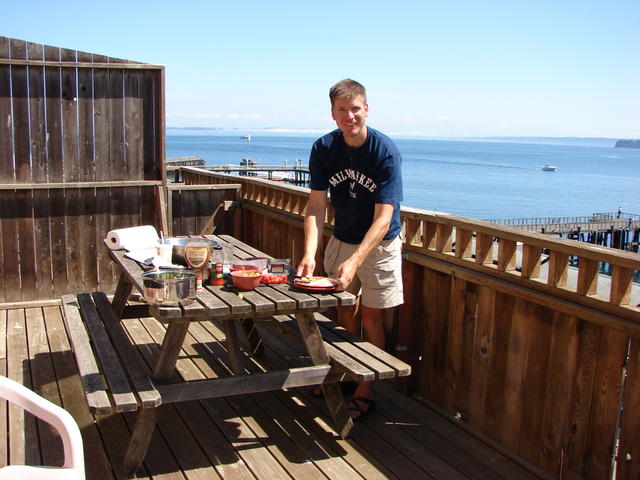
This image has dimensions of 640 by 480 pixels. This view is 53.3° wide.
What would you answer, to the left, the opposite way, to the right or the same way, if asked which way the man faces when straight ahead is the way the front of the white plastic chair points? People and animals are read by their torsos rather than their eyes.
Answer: to the right

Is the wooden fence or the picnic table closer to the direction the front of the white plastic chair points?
the picnic table

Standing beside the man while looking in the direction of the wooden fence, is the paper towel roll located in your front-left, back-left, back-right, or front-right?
front-left

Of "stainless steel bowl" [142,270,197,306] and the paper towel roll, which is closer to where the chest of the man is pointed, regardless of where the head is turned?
the stainless steel bowl

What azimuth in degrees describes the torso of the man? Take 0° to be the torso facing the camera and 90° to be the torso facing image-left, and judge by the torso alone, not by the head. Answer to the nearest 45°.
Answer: approximately 45°

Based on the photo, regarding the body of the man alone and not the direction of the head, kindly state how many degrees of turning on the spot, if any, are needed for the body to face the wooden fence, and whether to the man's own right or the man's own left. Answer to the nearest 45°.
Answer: approximately 90° to the man's own right

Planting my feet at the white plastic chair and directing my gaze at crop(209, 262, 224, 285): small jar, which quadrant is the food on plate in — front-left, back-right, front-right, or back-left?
front-right
